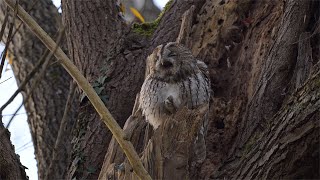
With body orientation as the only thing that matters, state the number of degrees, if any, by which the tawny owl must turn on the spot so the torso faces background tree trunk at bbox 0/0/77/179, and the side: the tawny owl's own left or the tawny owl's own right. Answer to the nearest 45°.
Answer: approximately 90° to the tawny owl's own right

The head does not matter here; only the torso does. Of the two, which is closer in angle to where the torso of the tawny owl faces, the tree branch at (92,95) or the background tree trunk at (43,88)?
the tree branch

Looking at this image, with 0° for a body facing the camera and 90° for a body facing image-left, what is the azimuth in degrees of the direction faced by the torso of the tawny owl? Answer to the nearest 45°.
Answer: approximately 45°
